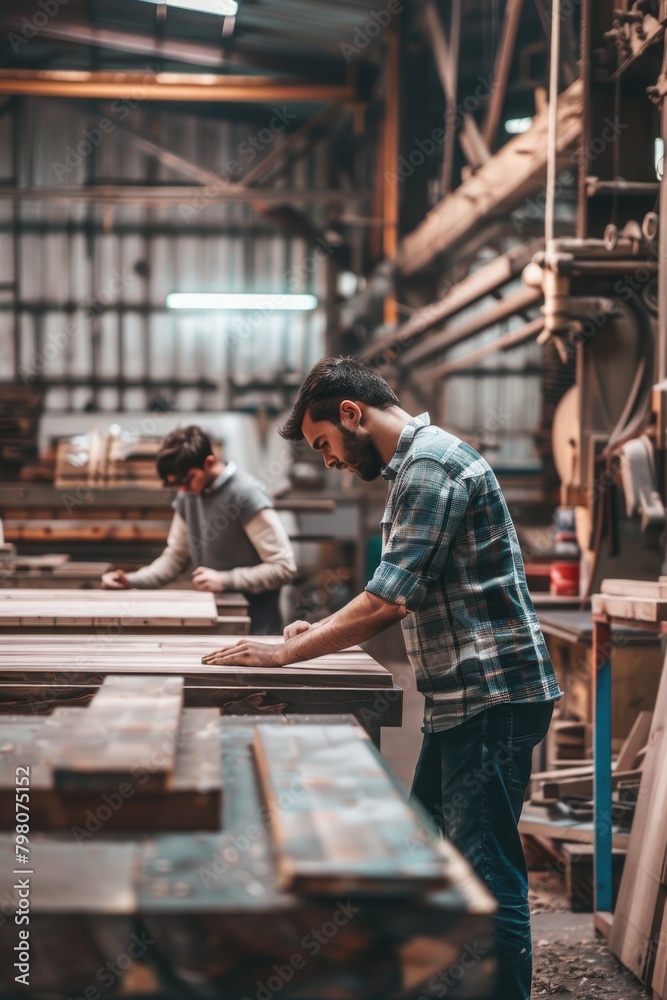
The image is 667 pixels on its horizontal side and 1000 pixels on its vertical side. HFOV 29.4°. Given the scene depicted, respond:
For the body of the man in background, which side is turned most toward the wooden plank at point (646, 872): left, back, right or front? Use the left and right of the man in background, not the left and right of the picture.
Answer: left

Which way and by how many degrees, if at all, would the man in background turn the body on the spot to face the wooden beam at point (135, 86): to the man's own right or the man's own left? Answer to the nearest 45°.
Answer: approximately 135° to the man's own right

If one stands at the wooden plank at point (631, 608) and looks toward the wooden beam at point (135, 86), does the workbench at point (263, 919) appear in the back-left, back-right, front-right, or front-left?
back-left

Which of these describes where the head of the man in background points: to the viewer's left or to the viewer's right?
to the viewer's left

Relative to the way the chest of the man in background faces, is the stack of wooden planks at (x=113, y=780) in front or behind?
in front

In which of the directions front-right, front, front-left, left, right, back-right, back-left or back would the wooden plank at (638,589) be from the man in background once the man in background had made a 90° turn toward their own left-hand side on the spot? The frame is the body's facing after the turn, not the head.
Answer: front

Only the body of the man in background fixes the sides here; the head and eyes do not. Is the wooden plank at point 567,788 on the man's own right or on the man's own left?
on the man's own left

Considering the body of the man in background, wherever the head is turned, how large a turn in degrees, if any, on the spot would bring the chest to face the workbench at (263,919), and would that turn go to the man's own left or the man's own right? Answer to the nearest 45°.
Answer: approximately 45° to the man's own left

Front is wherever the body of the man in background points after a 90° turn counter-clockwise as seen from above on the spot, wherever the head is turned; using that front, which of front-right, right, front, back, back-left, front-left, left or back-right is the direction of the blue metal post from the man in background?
front

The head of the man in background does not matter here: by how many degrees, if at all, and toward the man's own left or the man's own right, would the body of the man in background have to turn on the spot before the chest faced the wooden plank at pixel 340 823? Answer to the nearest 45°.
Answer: approximately 45° to the man's own left

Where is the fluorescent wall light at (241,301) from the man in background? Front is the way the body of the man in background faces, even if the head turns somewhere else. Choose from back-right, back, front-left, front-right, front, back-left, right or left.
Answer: back-right

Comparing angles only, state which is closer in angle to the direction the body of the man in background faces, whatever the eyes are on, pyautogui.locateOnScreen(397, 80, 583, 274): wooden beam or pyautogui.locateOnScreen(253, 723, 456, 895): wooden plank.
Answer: the wooden plank

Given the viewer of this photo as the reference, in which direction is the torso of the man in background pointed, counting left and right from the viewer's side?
facing the viewer and to the left of the viewer

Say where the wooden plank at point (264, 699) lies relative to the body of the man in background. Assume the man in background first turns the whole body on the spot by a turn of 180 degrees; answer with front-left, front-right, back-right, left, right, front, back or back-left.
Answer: back-right

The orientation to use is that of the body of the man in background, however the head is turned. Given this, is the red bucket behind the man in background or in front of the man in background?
behind

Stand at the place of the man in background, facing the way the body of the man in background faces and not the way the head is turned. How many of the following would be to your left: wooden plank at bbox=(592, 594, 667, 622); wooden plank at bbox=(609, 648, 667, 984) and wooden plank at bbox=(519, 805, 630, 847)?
3

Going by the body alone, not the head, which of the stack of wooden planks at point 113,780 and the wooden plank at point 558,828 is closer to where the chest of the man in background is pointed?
the stack of wooden planks

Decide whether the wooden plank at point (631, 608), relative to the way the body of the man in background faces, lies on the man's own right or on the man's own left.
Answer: on the man's own left

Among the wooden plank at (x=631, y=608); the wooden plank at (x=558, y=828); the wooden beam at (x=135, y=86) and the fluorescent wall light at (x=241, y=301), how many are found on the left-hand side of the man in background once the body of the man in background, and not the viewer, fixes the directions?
2
